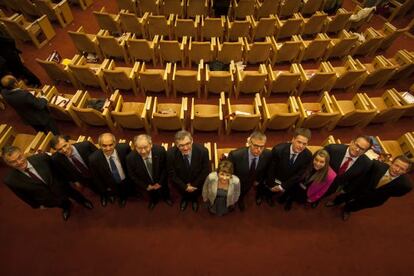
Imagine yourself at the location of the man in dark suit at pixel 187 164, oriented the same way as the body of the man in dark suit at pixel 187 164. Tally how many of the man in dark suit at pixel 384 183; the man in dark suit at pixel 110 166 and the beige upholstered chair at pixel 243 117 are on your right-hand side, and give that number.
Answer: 1
